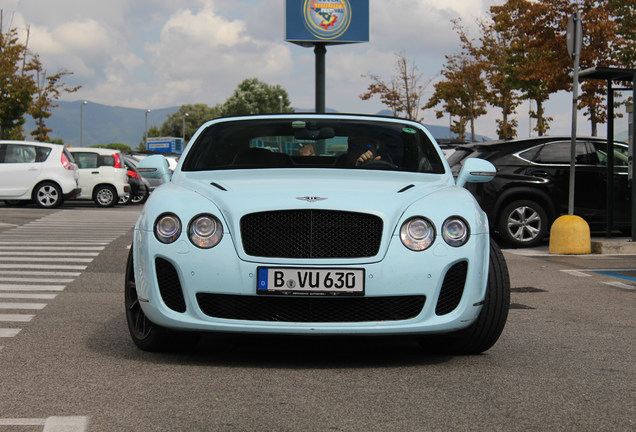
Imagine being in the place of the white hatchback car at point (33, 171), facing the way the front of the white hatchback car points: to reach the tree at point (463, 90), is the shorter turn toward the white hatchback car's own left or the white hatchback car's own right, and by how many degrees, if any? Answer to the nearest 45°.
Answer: approximately 135° to the white hatchback car's own right

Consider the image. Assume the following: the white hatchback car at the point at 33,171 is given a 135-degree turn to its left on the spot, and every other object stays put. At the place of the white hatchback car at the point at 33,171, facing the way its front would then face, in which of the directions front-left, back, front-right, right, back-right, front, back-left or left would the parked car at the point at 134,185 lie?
left

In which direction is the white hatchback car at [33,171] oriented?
to the viewer's left

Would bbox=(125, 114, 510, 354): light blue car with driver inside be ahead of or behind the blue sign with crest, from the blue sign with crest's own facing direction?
ahead

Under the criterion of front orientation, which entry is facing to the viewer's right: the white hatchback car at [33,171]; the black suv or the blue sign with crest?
the black suv

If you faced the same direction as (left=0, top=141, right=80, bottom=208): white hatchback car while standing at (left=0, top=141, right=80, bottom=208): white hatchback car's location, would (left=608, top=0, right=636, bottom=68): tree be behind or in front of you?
behind

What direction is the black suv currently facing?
to the viewer's right

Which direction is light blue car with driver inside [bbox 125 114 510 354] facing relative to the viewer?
toward the camera

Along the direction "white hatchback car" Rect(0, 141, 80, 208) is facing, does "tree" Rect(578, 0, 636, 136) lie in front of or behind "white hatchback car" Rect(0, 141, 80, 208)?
behind
